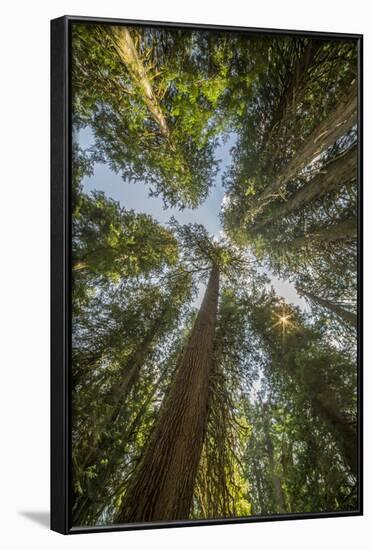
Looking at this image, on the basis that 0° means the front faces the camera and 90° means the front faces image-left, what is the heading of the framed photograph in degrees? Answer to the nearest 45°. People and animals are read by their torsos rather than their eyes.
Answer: approximately 315°
